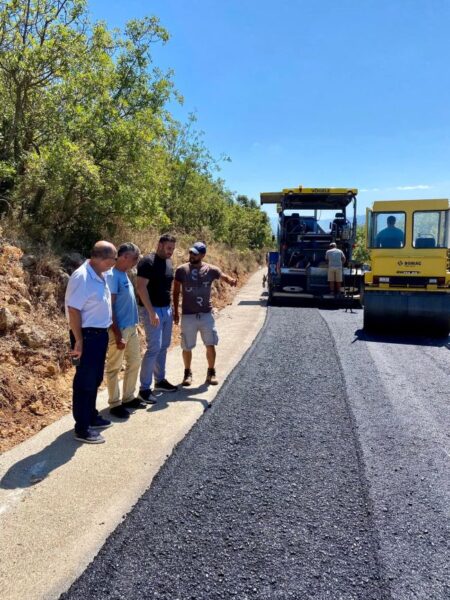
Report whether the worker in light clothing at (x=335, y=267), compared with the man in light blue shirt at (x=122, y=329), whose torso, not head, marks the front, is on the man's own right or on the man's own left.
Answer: on the man's own left

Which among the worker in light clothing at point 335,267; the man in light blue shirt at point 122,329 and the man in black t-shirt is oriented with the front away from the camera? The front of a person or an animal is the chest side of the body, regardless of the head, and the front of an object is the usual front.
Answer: the worker in light clothing

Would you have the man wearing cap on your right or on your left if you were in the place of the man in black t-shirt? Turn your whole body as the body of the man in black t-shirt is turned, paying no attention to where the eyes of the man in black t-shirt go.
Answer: on your left

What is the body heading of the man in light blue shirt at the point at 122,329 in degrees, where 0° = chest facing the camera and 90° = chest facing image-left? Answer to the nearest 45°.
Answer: approximately 315°

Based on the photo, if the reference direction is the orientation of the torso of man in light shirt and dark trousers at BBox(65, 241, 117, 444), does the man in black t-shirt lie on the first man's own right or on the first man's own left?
on the first man's own left

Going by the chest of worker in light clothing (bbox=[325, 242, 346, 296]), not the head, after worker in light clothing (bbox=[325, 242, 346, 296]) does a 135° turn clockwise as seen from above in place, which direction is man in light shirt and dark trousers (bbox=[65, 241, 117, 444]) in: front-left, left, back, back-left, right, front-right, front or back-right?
front-right

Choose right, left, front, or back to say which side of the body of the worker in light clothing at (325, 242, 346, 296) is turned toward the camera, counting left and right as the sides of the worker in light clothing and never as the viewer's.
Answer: back

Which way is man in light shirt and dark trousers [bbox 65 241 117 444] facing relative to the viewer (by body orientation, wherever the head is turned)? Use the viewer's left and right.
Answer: facing to the right of the viewer

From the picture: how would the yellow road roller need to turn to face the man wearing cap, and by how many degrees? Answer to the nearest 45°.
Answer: approximately 135° to its left

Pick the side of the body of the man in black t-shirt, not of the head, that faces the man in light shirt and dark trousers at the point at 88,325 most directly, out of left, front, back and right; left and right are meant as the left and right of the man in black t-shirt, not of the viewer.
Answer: right
